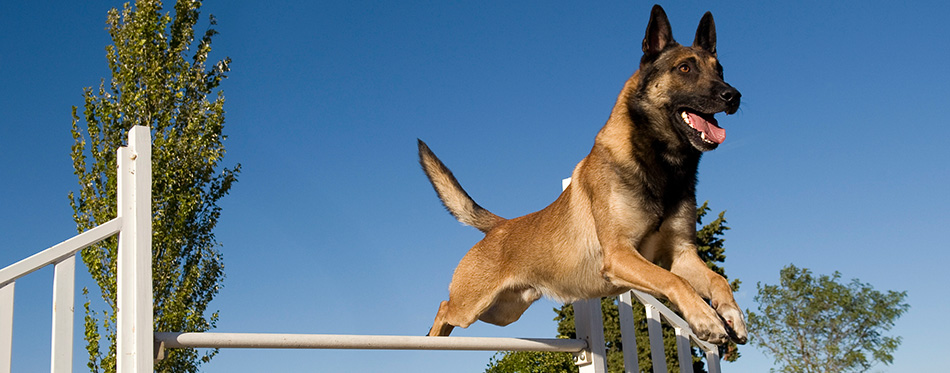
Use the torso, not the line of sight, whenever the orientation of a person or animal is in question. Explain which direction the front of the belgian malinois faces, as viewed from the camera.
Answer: facing the viewer and to the right of the viewer
